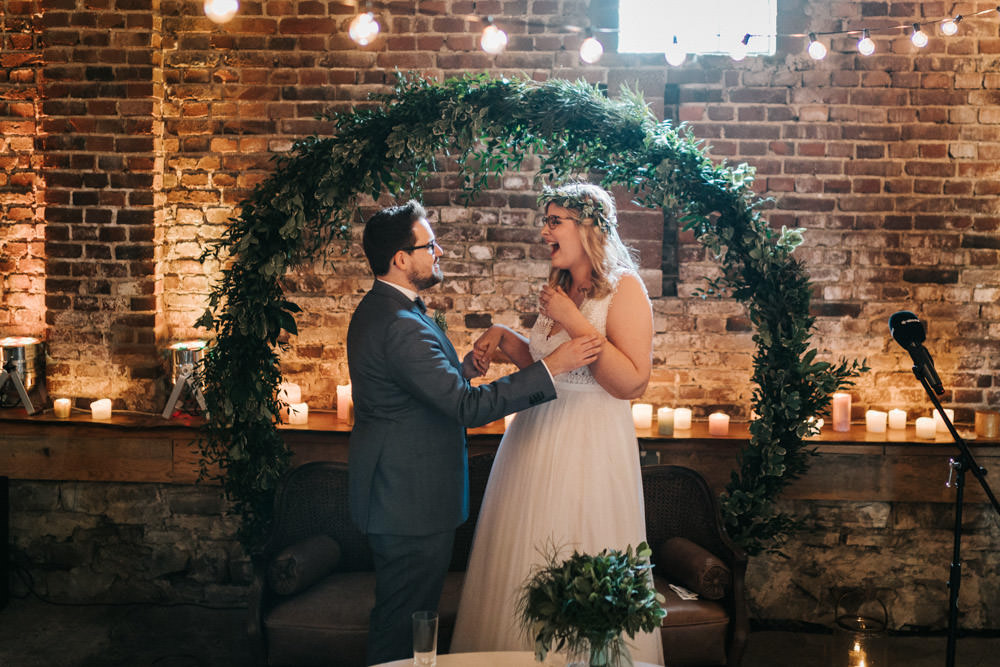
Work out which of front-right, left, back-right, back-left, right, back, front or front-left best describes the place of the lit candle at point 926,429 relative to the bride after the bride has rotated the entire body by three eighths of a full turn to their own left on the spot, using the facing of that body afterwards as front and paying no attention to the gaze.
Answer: front-left

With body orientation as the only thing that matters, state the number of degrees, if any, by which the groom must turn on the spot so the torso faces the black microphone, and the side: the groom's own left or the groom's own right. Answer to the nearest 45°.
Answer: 0° — they already face it

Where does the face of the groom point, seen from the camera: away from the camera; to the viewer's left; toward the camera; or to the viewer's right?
to the viewer's right

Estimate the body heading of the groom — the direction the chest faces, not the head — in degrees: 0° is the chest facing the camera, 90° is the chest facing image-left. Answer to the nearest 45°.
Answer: approximately 270°

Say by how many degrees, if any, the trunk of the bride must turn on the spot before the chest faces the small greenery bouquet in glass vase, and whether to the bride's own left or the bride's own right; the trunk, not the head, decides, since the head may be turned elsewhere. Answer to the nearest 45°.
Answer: approximately 45° to the bride's own left

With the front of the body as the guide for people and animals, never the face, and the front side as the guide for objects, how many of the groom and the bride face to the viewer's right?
1

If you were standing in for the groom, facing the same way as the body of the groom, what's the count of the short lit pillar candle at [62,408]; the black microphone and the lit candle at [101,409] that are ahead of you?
1

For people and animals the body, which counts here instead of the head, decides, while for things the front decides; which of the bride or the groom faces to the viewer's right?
the groom

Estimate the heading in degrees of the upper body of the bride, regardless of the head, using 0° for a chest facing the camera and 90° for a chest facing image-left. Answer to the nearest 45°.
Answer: approximately 45°

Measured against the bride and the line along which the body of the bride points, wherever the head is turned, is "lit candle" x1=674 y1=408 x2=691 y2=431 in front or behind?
behind
